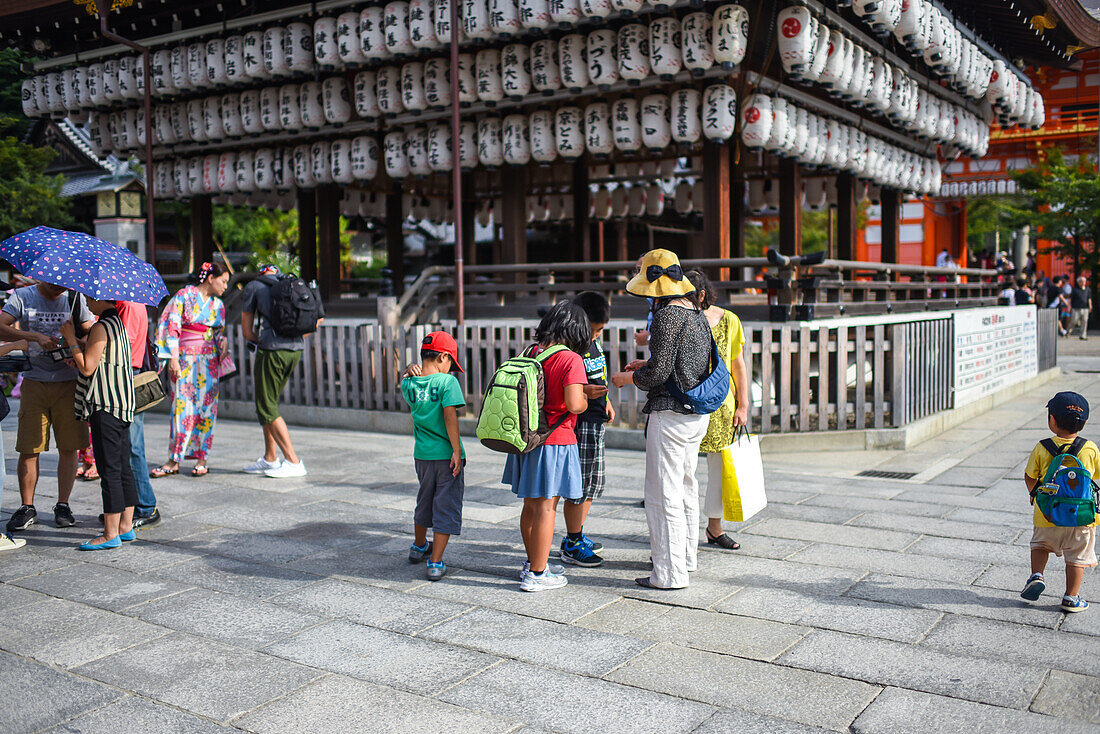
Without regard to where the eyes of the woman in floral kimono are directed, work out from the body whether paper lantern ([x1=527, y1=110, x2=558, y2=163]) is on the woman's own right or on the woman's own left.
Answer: on the woman's own left

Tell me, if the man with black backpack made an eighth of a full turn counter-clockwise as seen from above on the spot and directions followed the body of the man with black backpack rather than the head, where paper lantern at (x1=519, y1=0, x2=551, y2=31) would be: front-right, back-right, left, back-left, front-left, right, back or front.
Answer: back-right

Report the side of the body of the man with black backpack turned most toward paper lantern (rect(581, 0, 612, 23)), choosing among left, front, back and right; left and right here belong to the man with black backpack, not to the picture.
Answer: right

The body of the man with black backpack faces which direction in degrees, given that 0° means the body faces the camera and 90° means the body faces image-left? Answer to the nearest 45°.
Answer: approximately 135°

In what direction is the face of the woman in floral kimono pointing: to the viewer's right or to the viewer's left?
to the viewer's right

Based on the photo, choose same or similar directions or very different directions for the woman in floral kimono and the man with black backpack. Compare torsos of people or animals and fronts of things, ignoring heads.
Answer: very different directions

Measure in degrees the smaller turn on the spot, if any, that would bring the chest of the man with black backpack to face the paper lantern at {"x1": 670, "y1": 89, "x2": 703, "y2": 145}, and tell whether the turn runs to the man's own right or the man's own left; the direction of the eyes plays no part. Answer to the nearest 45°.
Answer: approximately 90° to the man's own right

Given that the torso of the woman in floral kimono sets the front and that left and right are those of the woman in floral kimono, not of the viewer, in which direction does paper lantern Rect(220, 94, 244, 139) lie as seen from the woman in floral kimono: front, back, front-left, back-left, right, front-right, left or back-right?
back-left

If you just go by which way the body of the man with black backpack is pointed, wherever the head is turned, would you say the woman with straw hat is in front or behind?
behind

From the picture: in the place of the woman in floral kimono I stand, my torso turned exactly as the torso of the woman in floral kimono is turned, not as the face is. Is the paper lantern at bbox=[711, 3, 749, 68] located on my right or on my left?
on my left
